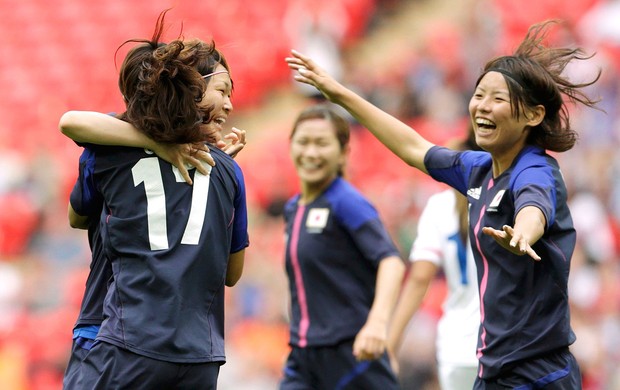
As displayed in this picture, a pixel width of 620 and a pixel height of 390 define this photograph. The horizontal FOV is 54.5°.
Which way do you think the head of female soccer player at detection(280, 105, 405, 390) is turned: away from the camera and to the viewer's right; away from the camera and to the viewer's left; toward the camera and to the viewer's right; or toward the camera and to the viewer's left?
toward the camera and to the viewer's left

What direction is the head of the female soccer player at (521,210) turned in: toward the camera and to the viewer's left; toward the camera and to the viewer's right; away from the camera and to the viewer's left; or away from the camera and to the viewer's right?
toward the camera and to the viewer's left

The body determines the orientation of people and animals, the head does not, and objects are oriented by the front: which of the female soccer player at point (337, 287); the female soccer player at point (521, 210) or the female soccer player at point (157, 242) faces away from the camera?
the female soccer player at point (157, 242)

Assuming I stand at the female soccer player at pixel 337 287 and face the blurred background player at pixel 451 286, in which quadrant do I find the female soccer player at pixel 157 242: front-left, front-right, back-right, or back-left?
back-right

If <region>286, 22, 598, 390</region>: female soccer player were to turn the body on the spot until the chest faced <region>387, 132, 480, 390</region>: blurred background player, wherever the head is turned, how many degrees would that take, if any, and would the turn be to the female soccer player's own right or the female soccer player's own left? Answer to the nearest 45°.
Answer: approximately 135° to the female soccer player's own right

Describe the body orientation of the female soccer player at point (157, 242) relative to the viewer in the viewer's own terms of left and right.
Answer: facing away from the viewer

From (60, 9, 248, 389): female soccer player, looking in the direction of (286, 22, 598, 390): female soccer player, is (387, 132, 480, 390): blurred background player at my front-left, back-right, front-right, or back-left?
front-left

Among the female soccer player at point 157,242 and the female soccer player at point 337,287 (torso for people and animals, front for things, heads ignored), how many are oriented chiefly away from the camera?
1

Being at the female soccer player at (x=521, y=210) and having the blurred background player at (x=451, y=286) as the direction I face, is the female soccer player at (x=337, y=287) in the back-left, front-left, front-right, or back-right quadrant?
front-left

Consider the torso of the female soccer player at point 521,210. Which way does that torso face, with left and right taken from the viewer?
facing the viewer and to the left of the viewer

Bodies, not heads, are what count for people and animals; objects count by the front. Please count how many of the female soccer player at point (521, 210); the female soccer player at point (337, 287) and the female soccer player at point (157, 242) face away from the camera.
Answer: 1

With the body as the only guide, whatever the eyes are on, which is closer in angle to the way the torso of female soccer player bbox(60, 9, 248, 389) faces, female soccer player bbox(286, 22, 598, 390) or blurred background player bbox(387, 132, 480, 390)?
the blurred background player

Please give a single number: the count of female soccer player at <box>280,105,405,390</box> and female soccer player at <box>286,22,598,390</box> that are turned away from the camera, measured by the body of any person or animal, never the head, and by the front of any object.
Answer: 0

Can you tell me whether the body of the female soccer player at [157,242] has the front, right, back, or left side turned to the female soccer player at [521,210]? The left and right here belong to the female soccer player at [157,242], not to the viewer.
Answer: right

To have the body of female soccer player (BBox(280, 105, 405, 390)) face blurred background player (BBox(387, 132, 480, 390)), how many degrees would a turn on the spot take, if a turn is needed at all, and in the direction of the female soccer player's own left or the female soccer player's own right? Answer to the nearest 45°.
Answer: approximately 135° to the female soccer player's own left

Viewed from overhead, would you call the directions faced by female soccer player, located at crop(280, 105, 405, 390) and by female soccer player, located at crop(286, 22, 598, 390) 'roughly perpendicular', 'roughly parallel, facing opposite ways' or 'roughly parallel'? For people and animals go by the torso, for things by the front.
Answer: roughly parallel
